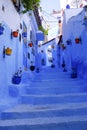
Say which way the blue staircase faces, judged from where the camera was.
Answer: facing the viewer
